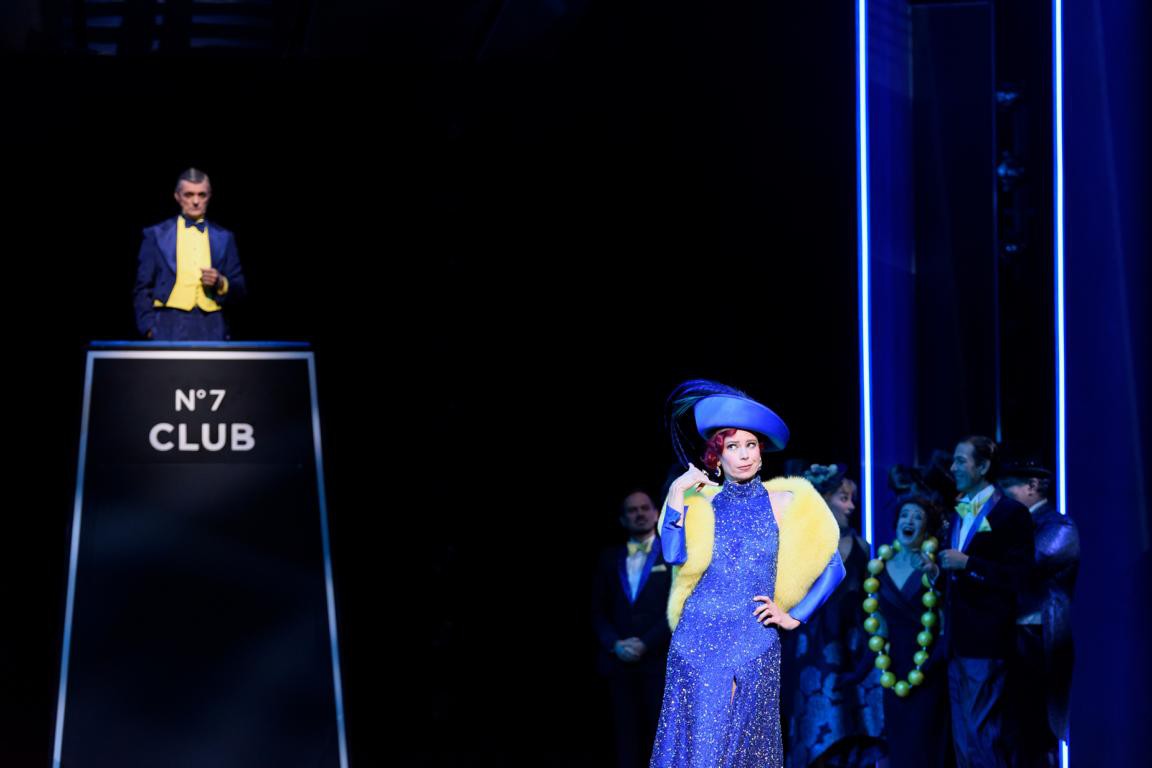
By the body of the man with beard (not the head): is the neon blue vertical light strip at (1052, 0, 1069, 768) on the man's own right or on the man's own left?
on the man's own left

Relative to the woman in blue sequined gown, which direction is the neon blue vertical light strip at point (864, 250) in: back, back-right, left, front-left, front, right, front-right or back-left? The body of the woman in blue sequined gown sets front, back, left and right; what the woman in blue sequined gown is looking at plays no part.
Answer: back

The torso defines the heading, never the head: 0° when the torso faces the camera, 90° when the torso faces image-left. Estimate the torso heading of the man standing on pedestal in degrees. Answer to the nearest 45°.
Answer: approximately 0°

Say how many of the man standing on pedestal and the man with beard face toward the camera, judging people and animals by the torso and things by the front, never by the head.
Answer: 2

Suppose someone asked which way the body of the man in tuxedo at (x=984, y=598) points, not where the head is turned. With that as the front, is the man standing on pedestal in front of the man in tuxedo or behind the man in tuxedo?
in front

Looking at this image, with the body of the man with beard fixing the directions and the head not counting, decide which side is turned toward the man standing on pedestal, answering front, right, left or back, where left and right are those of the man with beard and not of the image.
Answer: right
